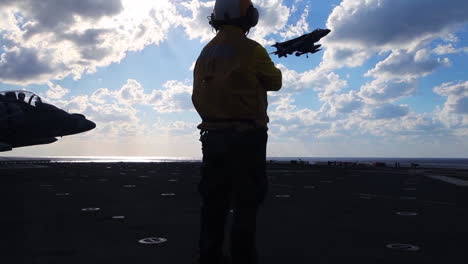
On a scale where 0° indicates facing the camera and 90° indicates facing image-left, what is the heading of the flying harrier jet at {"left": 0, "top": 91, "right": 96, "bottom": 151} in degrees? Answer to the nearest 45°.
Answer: approximately 270°
